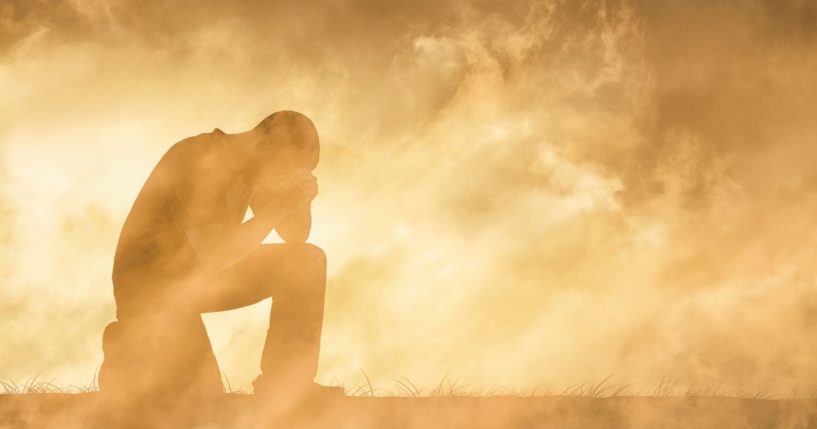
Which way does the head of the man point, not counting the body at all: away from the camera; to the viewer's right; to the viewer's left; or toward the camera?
to the viewer's right

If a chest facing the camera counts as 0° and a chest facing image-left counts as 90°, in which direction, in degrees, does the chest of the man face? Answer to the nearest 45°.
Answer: approximately 270°
